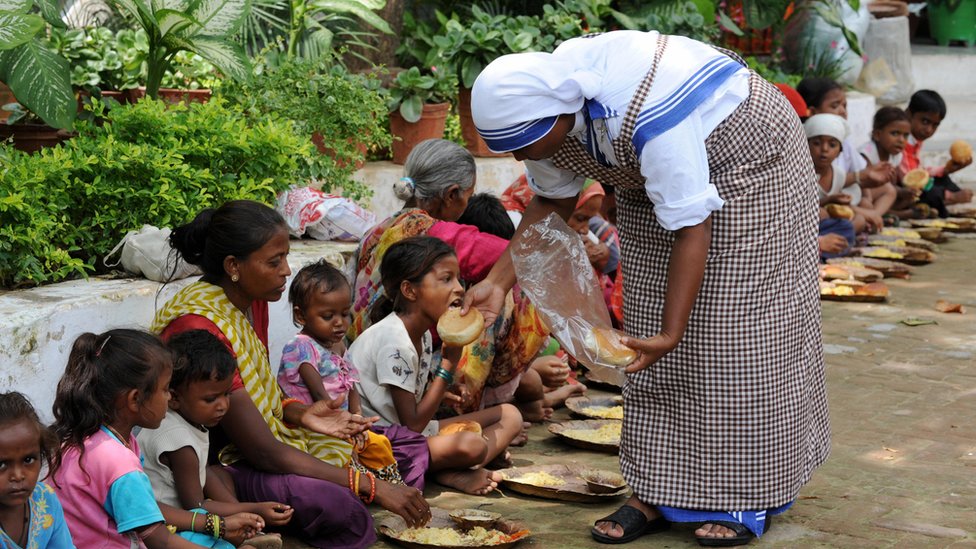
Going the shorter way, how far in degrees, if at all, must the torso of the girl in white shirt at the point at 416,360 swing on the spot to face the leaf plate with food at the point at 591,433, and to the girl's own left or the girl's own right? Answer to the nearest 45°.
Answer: approximately 45° to the girl's own left

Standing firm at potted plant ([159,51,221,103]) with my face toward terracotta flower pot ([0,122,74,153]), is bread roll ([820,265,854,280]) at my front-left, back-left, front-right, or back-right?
back-left

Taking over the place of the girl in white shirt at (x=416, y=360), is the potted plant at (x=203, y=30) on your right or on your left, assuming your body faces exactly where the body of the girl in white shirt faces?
on your left

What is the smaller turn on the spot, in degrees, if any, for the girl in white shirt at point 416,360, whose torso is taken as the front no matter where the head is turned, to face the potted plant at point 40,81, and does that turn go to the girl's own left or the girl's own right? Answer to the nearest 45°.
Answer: approximately 180°

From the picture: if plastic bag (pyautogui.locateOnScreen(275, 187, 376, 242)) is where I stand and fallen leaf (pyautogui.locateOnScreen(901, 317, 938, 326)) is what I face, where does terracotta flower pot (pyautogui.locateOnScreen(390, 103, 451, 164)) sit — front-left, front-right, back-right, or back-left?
front-left

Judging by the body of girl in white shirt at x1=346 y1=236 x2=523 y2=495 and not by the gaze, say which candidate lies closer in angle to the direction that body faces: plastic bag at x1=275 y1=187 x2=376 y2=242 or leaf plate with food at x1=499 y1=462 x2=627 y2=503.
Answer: the leaf plate with food

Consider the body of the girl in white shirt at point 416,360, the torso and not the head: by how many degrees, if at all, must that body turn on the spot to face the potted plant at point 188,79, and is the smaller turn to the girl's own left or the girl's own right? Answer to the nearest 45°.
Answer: approximately 135° to the girl's own left

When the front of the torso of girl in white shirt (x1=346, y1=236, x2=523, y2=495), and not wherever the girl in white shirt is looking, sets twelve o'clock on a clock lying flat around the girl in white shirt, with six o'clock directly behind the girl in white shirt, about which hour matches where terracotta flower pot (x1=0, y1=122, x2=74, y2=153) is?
The terracotta flower pot is roughly at 7 o'clock from the girl in white shirt.

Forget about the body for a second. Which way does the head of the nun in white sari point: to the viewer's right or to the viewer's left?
to the viewer's left

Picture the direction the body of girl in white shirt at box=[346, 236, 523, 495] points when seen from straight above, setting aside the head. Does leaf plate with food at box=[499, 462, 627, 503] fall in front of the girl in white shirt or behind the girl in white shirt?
in front

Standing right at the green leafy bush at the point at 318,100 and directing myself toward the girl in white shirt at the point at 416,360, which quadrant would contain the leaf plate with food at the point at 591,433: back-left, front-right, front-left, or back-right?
front-left

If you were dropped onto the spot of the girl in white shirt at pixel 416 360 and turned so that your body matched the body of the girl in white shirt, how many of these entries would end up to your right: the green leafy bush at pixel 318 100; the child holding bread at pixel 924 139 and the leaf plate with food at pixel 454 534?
1

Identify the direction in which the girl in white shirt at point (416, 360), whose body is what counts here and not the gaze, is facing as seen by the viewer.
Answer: to the viewer's right

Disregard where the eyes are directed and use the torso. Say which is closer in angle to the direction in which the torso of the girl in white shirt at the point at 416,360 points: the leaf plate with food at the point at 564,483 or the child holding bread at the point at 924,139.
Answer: the leaf plate with food

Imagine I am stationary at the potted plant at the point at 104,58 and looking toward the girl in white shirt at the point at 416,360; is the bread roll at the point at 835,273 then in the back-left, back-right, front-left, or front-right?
front-left
